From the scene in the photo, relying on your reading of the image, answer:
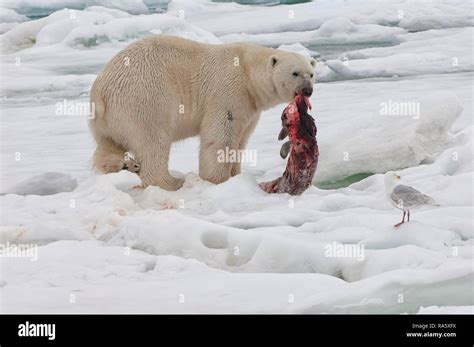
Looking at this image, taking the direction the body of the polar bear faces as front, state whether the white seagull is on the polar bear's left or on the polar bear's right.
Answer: on the polar bear's right

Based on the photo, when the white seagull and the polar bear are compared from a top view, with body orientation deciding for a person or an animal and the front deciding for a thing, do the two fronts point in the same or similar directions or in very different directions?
very different directions

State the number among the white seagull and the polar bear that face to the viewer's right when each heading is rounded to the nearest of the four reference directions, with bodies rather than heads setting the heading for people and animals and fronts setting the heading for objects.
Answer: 1

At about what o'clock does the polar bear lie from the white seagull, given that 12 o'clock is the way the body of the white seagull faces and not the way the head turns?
The polar bear is roughly at 1 o'clock from the white seagull.

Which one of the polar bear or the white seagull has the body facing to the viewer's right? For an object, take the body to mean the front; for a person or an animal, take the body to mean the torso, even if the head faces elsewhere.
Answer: the polar bear

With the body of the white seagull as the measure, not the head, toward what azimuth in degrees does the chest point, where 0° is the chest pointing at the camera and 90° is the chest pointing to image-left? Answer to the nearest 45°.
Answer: approximately 90°

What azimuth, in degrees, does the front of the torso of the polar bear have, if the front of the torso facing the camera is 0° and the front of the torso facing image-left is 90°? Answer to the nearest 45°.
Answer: approximately 270°
